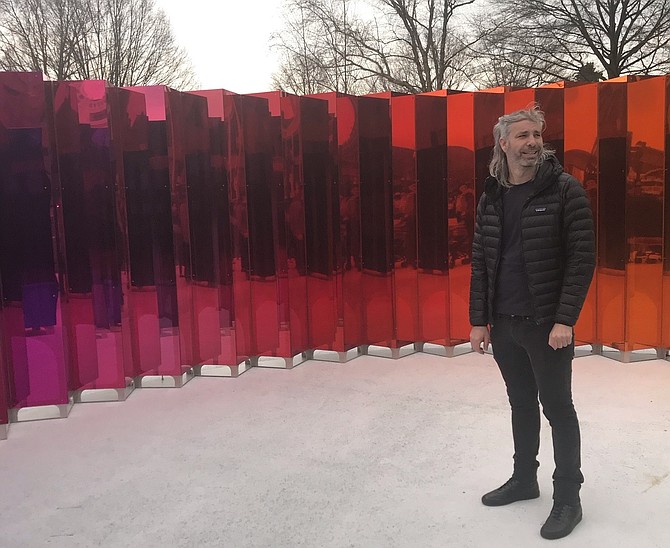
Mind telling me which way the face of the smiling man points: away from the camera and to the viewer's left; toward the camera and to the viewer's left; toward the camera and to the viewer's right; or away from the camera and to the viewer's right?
toward the camera and to the viewer's right

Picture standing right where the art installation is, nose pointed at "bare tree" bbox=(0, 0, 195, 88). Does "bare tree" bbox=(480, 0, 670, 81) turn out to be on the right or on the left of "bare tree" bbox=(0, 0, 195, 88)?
right

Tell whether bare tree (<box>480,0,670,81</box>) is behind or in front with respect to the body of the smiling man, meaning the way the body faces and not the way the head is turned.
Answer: behind

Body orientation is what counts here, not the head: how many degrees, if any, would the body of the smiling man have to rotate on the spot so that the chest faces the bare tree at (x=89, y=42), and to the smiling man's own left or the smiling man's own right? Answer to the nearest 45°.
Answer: approximately 90° to the smiling man's own right

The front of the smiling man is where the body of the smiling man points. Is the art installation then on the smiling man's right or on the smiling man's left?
on the smiling man's right
